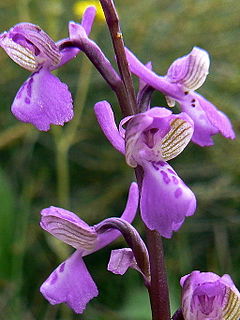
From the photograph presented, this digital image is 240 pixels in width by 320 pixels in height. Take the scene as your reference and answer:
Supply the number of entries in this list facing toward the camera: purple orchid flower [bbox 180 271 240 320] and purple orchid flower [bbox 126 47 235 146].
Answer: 1

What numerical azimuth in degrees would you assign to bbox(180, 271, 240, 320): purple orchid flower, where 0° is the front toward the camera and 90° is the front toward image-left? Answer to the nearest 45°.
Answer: approximately 0°

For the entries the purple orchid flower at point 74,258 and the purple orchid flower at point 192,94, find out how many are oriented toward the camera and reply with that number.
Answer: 0

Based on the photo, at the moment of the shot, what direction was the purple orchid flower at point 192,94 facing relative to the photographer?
facing to the right of the viewer

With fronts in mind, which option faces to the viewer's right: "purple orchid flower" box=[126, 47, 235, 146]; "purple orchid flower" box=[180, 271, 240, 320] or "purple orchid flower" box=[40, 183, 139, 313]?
"purple orchid flower" box=[126, 47, 235, 146]

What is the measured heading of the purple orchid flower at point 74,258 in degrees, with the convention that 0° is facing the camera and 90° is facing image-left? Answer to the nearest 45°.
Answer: approximately 90°

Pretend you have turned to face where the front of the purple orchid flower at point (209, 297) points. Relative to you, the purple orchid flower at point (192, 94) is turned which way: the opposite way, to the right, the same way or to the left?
to the left

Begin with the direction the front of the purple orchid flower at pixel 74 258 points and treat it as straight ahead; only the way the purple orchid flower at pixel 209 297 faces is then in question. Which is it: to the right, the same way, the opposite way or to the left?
to the left

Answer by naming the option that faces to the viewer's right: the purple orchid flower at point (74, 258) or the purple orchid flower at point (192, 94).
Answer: the purple orchid flower at point (192, 94)

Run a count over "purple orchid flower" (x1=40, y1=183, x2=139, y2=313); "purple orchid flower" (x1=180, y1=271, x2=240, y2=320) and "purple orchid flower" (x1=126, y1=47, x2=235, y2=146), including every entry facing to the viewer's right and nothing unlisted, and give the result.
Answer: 1
